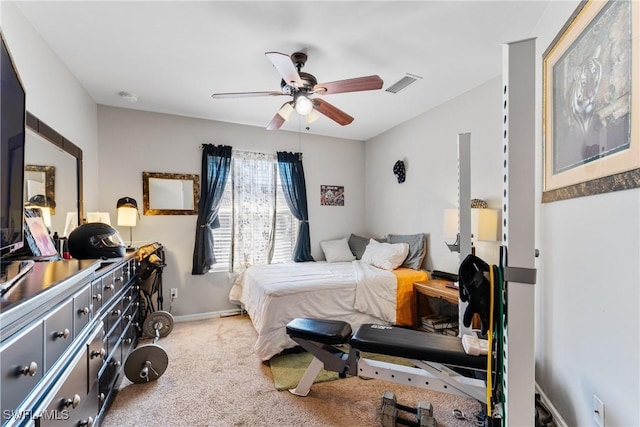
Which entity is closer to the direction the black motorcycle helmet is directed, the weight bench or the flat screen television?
the weight bench

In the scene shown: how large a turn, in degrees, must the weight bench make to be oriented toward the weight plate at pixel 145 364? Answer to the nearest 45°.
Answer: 0° — it already faces it

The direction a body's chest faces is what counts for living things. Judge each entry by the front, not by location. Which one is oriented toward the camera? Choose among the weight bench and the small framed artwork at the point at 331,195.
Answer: the small framed artwork

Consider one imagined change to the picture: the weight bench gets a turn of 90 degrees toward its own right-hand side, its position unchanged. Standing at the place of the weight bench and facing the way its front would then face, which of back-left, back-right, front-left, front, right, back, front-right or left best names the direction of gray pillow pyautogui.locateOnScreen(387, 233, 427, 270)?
front

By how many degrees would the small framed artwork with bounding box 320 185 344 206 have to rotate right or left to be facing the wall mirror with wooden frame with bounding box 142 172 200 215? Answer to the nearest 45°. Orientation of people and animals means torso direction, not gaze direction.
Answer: approximately 45° to its right

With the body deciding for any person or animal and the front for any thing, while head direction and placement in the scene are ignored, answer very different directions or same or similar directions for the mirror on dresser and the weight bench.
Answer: very different directions

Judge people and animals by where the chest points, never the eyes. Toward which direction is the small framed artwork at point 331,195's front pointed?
toward the camera

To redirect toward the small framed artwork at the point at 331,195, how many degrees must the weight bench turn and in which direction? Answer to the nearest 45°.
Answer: approximately 90° to its right

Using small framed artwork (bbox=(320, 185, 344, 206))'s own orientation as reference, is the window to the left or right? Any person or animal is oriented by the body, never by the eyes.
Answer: on its right

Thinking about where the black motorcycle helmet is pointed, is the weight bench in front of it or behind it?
in front

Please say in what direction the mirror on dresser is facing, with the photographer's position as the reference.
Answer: facing the viewer and to the right of the viewer

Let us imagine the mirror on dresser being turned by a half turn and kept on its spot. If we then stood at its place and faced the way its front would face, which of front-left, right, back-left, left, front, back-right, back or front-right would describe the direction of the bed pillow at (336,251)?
back-right

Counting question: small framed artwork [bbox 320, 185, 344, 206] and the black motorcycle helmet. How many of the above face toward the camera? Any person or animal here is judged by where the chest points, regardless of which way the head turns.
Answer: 1

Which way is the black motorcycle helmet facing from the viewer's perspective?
to the viewer's right

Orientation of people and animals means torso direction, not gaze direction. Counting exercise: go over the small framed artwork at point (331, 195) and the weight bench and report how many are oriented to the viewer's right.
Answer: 0

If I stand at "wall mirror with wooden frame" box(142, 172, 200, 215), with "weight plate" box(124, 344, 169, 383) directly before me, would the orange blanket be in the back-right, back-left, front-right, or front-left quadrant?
front-left

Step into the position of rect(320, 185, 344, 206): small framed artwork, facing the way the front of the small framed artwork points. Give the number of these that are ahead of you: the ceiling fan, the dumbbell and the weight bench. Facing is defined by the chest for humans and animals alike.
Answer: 3

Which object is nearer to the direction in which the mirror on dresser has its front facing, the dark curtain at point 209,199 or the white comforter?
the white comforter

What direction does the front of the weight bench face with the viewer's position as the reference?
facing to the left of the viewer

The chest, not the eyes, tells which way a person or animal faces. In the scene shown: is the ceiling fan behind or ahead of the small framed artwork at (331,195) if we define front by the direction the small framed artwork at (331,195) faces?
ahead
